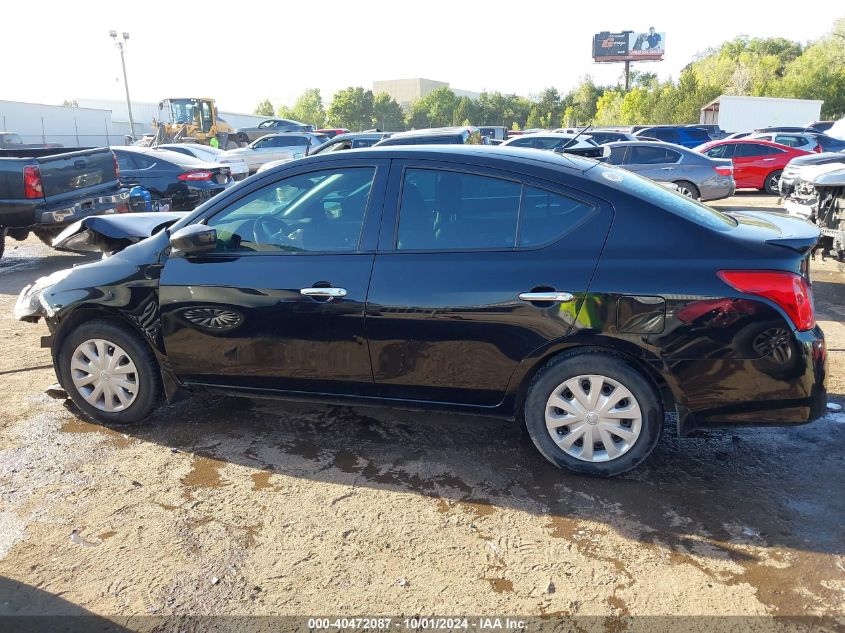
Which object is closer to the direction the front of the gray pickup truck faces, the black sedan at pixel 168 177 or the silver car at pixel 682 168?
the black sedan

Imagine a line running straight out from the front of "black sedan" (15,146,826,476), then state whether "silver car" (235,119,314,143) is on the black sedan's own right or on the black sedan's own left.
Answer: on the black sedan's own right

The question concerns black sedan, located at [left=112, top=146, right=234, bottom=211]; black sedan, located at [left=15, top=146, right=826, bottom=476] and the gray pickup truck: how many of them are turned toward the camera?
0

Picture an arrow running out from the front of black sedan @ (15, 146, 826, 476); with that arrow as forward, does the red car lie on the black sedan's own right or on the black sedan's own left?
on the black sedan's own right

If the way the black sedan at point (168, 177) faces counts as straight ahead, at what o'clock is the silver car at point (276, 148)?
The silver car is roughly at 2 o'clock from the black sedan.

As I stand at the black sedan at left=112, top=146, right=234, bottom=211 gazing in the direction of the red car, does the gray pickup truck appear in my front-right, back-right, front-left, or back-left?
back-right

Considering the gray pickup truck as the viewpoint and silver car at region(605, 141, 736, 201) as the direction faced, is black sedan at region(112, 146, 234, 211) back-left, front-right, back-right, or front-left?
front-left

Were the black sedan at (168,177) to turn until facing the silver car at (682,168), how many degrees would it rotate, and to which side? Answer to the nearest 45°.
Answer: approximately 135° to its right

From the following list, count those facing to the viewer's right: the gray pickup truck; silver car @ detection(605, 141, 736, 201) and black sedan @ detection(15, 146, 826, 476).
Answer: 0

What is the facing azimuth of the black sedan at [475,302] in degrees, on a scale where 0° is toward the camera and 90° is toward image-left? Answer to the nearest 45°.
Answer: approximately 90°

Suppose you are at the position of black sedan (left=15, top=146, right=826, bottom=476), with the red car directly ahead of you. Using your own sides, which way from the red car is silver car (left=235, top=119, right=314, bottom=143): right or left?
left

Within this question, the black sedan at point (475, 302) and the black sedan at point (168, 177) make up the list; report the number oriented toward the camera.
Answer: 0

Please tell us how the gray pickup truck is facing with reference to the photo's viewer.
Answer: facing away from the viewer and to the left of the viewer
